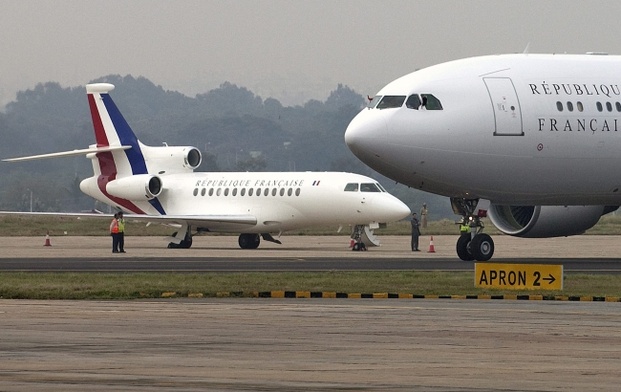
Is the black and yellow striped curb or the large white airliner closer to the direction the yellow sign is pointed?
the black and yellow striped curb

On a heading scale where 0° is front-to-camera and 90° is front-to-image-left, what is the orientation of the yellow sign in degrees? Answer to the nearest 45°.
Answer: approximately 0°

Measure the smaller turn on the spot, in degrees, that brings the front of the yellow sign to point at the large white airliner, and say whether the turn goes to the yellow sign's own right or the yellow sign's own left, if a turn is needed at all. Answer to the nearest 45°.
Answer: approximately 180°
